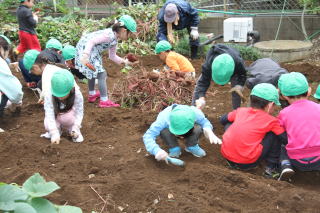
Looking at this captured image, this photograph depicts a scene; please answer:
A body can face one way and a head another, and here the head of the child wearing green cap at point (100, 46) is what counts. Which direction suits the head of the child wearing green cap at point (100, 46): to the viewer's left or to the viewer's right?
to the viewer's right

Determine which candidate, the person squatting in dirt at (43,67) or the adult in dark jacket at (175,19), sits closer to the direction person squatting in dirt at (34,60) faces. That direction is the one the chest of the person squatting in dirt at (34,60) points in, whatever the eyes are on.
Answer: the adult in dark jacket

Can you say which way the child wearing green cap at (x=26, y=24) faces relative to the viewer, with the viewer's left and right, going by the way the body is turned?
facing to the right of the viewer

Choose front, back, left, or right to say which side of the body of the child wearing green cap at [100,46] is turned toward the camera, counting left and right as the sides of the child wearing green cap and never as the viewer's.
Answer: right

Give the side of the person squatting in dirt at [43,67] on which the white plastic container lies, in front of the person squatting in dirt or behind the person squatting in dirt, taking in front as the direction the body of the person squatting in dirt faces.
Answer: behind

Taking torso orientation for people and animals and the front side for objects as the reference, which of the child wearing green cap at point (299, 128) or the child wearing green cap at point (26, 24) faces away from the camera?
the child wearing green cap at point (299, 128)

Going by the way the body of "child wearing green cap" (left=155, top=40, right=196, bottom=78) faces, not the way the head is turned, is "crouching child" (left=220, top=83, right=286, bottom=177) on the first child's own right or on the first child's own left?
on the first child's own left

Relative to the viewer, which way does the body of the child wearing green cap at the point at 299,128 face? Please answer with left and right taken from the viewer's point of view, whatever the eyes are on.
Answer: facing away from the viewer

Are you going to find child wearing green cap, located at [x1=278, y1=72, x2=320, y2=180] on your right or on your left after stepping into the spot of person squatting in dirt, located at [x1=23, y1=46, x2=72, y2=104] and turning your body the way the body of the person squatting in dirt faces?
on your left

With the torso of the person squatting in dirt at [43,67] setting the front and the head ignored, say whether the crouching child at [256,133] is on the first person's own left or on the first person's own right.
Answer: on the first person's own left

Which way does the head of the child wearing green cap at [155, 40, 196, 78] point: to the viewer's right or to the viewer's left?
to the viewer's left

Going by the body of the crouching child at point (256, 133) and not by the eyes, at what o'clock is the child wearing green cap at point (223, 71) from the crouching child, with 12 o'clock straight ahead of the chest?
The child wearing green cap is roughly at 10 o'clock from the crouching child.

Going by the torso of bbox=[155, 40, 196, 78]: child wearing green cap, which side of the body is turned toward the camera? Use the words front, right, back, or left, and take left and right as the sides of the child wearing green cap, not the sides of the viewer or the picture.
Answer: left
